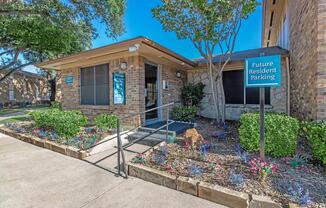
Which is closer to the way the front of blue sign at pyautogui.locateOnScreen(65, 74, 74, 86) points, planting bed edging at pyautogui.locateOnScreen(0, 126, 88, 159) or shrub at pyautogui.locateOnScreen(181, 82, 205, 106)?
the planting bed edging

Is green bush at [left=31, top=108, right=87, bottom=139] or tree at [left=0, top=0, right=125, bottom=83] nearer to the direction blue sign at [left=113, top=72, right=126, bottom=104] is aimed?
the green bush

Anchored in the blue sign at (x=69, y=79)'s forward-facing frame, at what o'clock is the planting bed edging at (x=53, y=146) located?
The planting bed edging is roughly at 12 o'clock from the blue sign.

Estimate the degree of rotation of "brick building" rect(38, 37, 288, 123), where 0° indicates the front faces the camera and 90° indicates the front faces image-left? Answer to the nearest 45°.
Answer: approximately 315°

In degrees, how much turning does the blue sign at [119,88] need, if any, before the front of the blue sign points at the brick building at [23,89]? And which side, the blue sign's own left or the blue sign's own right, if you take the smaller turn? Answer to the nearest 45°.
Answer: approximately 135° to the blue sign's own right

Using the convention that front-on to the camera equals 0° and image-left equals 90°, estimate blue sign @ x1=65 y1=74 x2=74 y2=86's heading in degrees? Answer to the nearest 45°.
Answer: approximately 0°

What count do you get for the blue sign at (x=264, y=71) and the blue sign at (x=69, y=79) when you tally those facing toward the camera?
2

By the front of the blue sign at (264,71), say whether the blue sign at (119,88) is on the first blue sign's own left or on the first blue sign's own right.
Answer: on the first blue sign's own right
